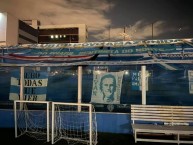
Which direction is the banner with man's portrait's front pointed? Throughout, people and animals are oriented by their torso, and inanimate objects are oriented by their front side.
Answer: toward the camera

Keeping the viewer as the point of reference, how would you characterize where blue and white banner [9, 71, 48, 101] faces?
facing the viewer

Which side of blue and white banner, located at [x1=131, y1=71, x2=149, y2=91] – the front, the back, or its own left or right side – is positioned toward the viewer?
front

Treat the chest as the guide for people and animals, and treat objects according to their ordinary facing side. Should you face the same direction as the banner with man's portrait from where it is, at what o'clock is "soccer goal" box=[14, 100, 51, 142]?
The soccer goal is roughly at 3 o'clock from the banner with man's portrait.

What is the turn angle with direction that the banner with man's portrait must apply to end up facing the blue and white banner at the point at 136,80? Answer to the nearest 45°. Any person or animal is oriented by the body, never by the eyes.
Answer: approximately 90° to its left

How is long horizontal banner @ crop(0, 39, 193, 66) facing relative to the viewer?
toward the camera

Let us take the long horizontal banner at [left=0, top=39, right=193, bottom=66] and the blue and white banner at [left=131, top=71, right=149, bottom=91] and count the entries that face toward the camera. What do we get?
2

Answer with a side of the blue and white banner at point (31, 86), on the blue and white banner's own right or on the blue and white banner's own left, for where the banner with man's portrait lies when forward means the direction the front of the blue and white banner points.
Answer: on the blue and white banner's own left

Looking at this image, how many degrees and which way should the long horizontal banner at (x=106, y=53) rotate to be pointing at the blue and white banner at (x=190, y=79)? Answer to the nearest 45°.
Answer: approximately 90° to its left

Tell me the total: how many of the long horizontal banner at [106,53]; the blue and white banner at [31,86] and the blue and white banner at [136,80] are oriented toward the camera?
3

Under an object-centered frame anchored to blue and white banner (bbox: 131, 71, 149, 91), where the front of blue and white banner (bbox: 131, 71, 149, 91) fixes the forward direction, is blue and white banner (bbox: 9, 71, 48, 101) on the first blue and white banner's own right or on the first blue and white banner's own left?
on the first blue and white banner's own right

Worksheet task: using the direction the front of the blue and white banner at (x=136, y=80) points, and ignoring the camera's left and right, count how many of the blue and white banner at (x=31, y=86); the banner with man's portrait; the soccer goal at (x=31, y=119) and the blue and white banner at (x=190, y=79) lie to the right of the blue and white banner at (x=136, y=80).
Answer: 3
